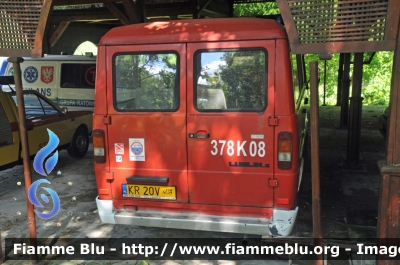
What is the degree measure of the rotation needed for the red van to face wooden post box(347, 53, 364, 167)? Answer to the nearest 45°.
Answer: approximately 45° to its right

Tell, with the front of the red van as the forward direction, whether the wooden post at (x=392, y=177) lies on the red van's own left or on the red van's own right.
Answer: on the red van's own right

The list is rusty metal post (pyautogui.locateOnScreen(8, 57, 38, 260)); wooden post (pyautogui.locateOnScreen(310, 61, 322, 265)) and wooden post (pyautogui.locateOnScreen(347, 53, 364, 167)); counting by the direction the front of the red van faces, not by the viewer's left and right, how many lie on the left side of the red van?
1

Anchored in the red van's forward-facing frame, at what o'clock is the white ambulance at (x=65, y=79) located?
The white ambulance is roughly at 11 o'clock from the red van.

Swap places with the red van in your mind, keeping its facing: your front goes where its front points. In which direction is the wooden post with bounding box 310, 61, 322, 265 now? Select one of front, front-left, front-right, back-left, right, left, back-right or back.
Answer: back-right

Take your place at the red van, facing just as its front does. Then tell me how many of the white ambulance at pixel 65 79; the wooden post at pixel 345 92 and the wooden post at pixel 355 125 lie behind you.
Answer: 0

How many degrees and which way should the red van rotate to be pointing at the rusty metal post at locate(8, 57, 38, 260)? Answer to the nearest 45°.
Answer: approximately 90° to its left

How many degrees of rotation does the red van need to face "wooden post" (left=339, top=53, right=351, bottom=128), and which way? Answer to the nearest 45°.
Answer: approximately 45° to its right

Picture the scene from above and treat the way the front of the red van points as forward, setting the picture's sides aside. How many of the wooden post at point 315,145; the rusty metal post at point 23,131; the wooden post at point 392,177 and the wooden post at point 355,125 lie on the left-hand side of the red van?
1

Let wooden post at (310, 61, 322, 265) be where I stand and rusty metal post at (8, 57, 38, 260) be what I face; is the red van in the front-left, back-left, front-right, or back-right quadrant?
front-right

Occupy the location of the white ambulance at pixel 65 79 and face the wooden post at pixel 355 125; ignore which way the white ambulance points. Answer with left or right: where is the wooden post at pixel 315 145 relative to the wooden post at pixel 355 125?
right

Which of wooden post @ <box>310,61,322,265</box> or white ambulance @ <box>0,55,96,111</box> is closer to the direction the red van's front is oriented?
the white ambulance

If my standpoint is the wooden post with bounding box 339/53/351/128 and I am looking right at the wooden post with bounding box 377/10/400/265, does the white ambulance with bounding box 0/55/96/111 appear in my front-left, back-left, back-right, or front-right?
front-right

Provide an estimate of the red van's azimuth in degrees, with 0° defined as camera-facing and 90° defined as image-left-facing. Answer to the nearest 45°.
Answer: approximately 180°
